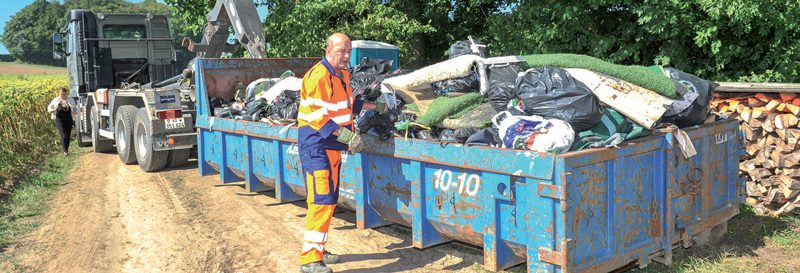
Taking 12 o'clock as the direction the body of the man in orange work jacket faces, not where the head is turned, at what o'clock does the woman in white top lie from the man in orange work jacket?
The woman in white top is roughly at 8 o'clock from the man in orange work jacket.

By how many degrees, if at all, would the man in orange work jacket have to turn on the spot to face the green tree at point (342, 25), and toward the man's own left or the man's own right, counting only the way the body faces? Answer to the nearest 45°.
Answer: approximately 90° to the man's own left

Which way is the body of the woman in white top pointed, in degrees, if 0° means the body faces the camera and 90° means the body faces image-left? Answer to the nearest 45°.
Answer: approximately 0°

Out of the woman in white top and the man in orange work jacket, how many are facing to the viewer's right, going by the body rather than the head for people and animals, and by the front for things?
1

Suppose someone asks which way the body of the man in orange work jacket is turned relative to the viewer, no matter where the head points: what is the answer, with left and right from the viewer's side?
facing to the right of the viewer

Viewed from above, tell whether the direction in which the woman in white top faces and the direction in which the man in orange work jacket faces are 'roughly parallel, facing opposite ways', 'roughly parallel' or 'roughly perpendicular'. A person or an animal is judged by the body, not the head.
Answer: roughly perpendicular

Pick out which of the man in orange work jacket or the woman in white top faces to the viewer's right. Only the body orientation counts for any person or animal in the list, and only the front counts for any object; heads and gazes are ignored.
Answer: the man in orange work jacket
